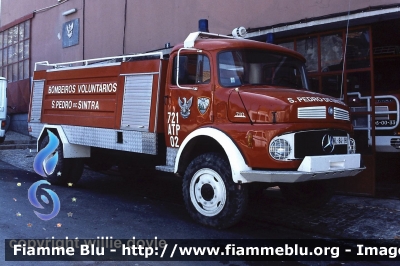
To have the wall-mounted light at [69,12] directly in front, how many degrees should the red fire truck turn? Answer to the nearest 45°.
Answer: approximately 180°

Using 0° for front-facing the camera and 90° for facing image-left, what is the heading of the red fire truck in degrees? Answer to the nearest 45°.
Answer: approximately 315°

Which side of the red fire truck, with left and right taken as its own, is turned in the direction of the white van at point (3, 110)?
back
